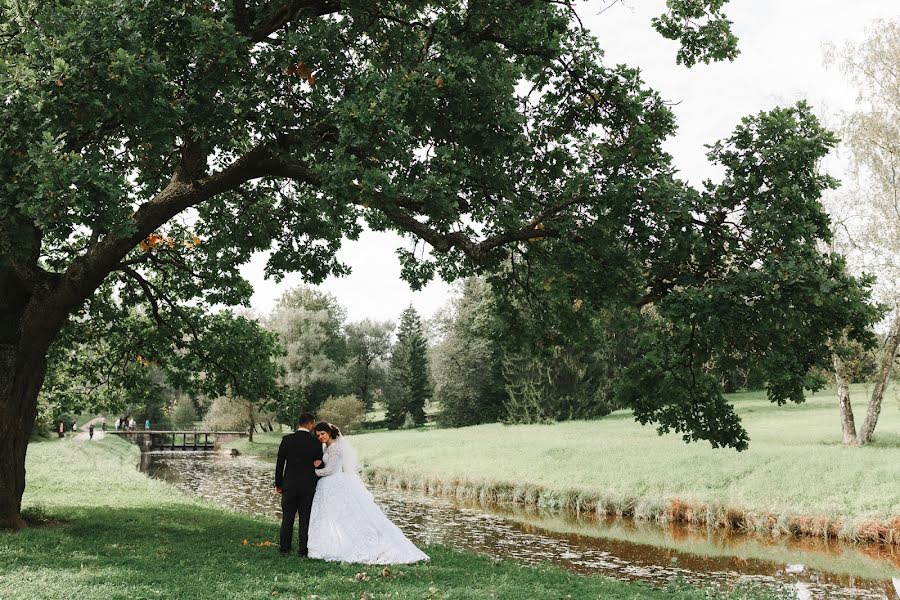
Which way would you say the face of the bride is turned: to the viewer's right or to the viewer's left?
to the viewer's left

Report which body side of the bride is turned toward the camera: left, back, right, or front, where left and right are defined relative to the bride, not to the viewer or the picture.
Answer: left

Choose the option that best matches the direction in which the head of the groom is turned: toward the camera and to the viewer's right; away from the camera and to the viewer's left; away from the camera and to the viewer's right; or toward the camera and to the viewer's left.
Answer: away from the camera and to the viewer's right
